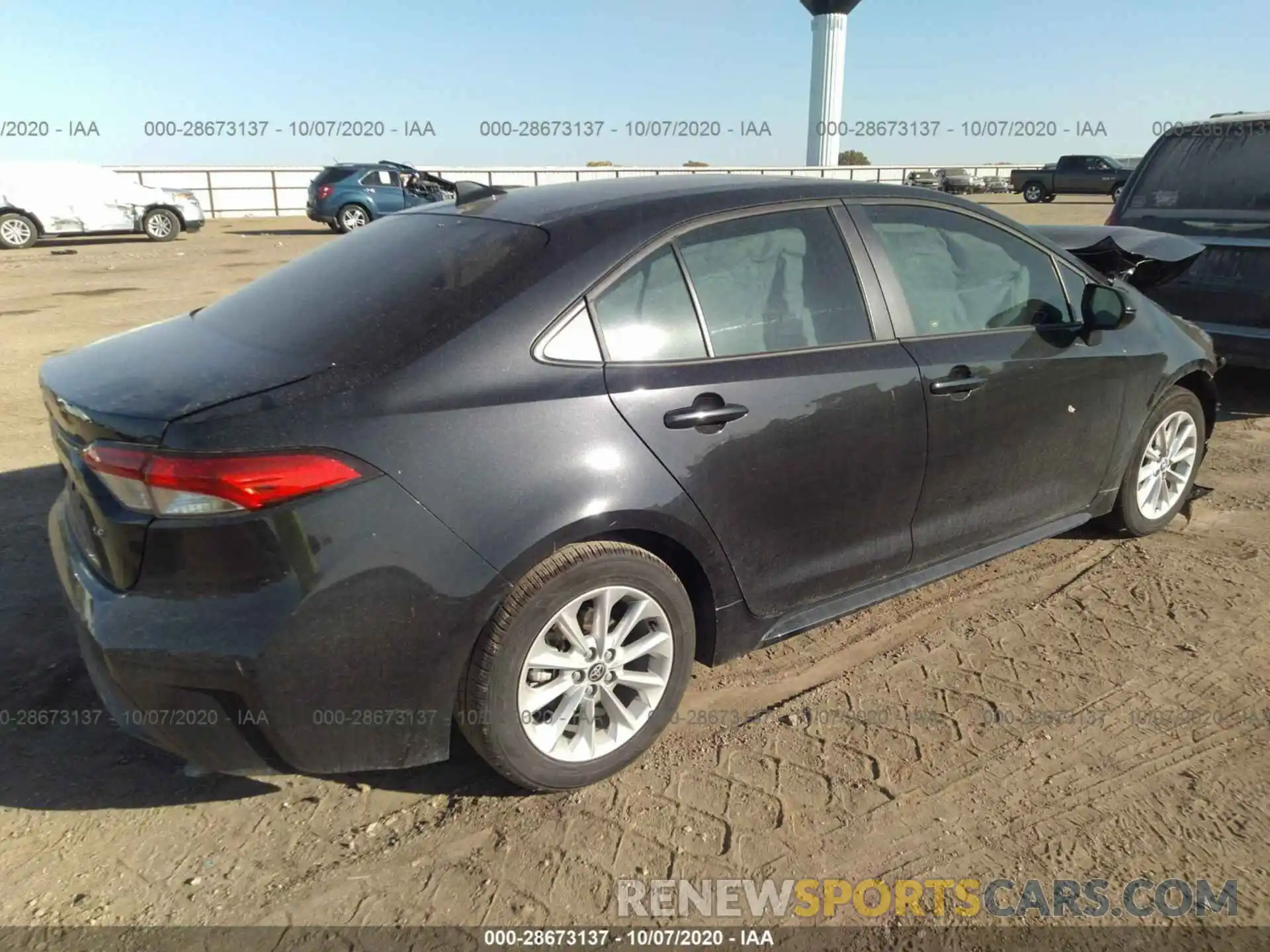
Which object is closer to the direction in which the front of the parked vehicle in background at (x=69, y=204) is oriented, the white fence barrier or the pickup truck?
the pickup truck

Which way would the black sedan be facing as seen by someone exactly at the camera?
facing away from the viewer and to the right of the viewer

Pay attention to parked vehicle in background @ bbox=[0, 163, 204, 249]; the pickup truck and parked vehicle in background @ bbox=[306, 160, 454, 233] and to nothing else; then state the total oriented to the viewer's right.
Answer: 3

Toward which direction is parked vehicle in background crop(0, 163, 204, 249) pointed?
to the viewer's right

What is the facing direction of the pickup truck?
to the viewer's right

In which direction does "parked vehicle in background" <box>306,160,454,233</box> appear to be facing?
to the viewer's right

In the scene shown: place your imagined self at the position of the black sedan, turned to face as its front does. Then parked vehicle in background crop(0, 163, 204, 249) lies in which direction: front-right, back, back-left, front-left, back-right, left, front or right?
left

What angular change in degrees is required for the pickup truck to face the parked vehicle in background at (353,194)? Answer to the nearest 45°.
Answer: approximately 135° to its right

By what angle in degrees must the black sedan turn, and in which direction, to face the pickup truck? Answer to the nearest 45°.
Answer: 0° — it already faces it

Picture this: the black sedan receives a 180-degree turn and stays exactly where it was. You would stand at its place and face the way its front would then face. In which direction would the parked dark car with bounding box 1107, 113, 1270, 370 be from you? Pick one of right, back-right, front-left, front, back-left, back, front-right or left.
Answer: back

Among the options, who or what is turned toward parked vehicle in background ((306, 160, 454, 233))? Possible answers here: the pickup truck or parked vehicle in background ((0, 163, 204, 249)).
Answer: parked vehicle in background ((0, 163, 204, 249))

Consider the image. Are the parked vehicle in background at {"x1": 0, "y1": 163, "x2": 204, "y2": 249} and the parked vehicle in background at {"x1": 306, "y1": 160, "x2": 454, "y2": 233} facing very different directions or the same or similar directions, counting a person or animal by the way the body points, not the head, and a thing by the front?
same or similar directions

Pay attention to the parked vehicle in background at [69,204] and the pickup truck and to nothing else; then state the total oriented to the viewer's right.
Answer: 2

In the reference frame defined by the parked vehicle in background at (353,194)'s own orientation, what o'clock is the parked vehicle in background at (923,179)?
the parked vehicle in background at (923,179) is roughly at 11 o'clock from the parked vehicle in background at (353,194).

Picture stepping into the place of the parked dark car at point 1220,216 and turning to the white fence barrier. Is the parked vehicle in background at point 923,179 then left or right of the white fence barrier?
right

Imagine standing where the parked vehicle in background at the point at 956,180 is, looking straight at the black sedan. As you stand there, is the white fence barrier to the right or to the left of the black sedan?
right
